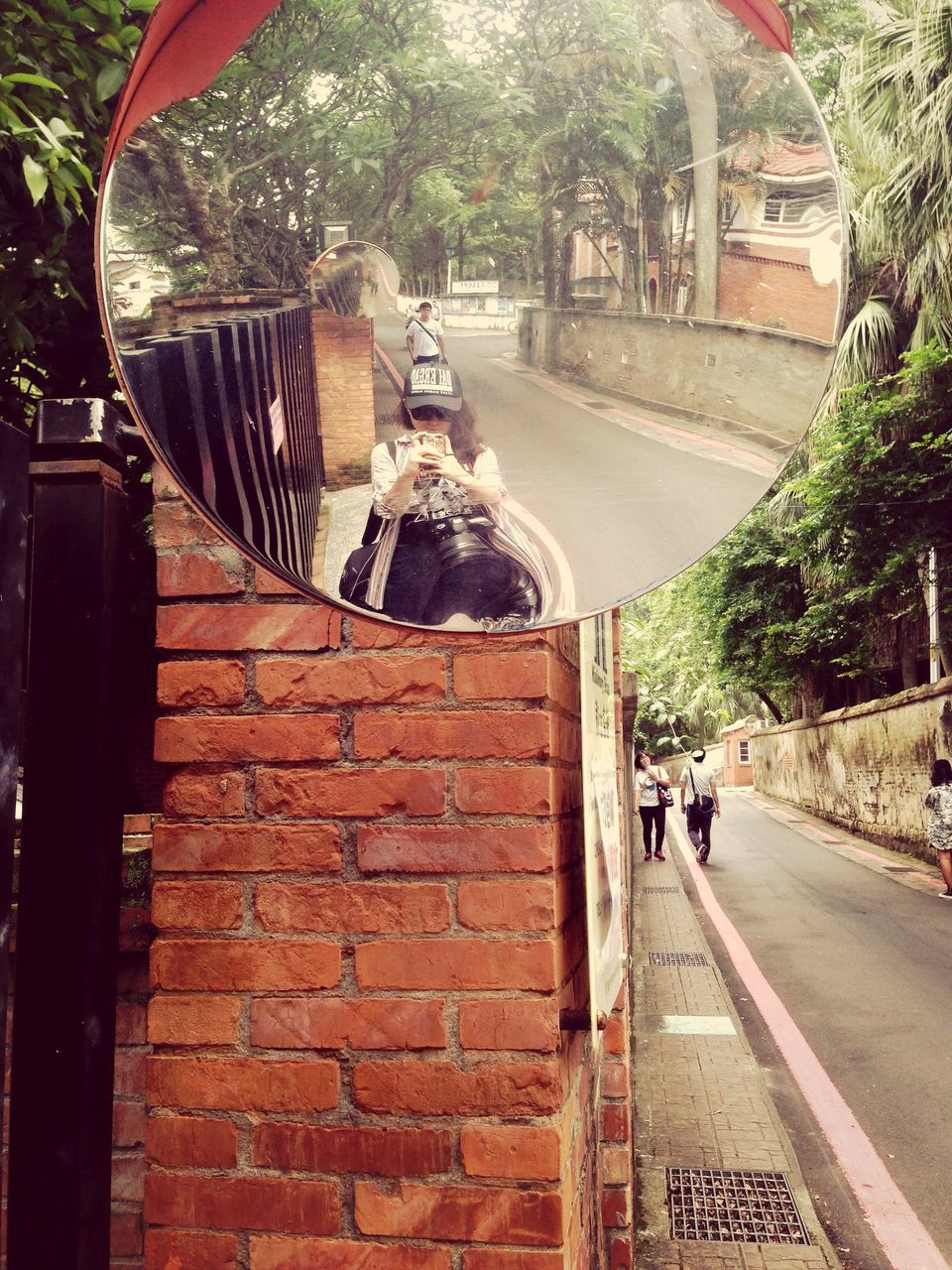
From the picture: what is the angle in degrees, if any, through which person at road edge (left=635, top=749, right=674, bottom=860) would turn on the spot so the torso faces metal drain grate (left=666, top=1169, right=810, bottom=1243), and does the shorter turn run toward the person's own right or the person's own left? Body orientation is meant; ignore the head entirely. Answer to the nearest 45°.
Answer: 0° — they already face it

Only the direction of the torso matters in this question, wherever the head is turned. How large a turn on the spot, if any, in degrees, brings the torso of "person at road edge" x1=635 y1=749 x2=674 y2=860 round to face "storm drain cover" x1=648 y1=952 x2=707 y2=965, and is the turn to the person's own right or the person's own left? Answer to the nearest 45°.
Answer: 0° — they already face it

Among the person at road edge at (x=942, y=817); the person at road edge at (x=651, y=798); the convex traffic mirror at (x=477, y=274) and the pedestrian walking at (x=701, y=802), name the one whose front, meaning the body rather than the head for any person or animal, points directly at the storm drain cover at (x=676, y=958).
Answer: the person at road edge at (x=651, y=798)

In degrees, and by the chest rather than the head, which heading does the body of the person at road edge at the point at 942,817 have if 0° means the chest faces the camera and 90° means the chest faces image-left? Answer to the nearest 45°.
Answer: approximately 180°

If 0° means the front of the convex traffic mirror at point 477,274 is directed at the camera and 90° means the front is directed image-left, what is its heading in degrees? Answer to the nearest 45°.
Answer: approximately 0°

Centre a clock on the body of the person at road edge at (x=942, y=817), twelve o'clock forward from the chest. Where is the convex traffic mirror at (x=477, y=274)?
The convex traffic mirror is roughly at 6 o'clock from the person at road edge.
